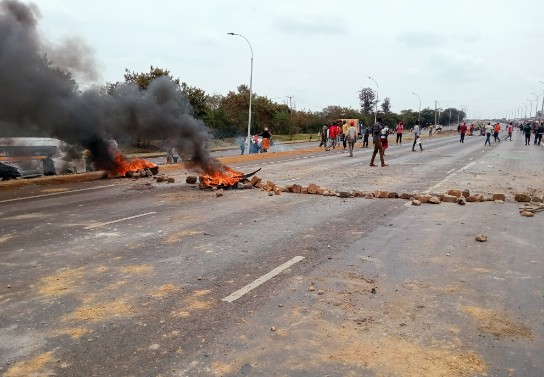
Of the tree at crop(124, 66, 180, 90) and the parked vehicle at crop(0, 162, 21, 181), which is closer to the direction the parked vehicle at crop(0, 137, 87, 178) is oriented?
the tree

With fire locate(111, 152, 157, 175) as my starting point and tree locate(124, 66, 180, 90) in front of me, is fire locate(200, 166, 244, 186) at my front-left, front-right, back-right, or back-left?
back-right

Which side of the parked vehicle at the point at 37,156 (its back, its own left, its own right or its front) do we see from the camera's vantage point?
right

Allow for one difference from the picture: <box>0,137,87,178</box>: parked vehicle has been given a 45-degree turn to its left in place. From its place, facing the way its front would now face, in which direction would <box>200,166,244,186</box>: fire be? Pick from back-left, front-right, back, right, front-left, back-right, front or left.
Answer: right

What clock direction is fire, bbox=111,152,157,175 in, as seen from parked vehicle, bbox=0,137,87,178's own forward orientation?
The fire is roughly at 1 o'clock from the parked vehicle.

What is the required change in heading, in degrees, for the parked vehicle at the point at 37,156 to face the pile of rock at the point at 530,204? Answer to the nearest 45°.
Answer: approximately 45° to its right

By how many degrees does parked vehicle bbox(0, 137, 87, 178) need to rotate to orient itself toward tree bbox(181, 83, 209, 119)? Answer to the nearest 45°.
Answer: approximately 45° to its left

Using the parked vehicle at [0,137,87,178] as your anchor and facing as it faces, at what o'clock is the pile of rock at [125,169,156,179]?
The pile of rock is roughly at 1 o'clock from the parked vehicle.
